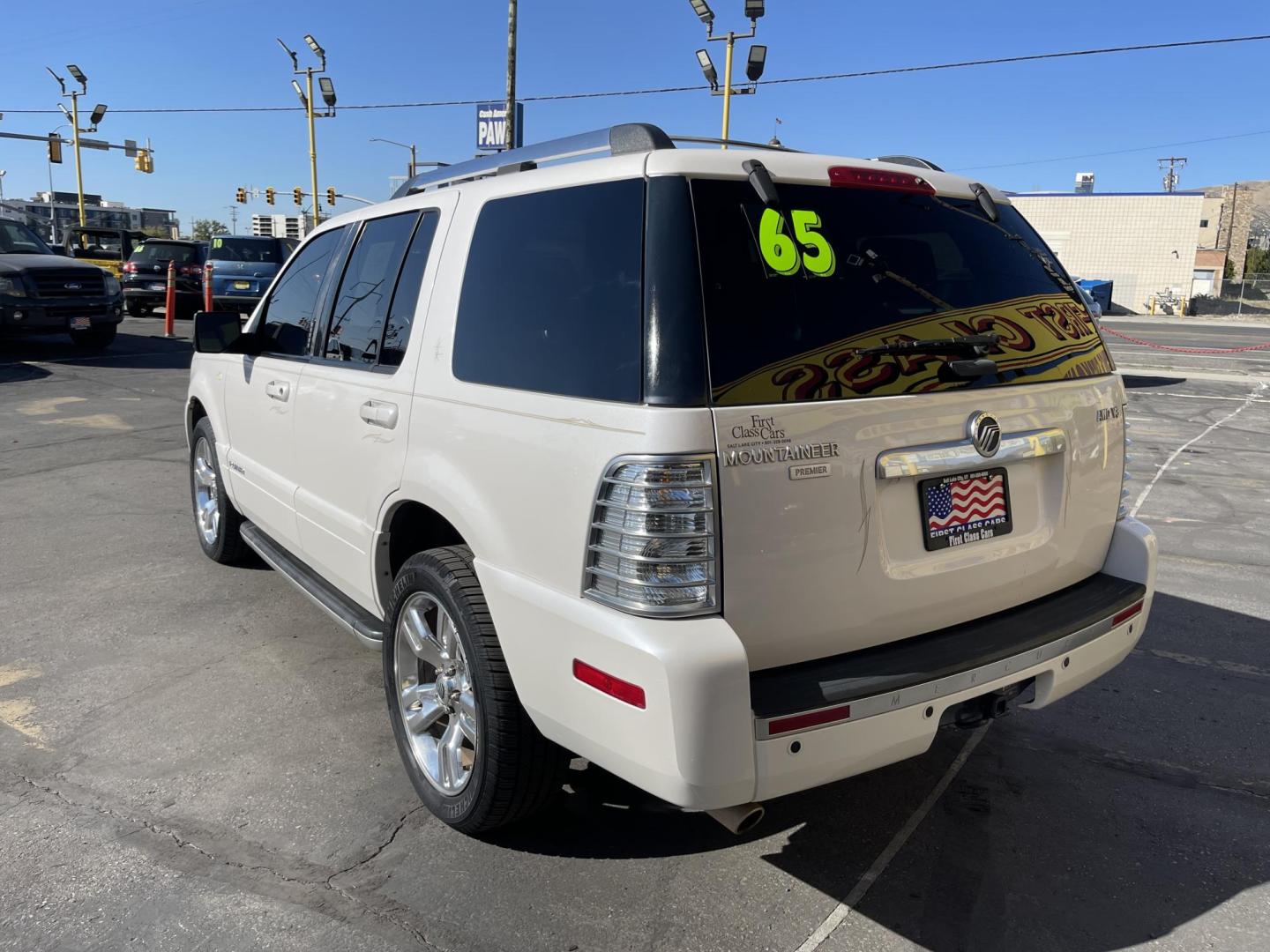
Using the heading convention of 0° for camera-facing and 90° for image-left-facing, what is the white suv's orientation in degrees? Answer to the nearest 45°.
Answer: approximately 135°

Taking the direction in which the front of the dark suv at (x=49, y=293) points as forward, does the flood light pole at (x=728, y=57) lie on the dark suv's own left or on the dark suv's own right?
on the dark suv's own left

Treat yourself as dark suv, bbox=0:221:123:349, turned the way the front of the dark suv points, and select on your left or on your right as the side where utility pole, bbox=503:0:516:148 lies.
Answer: on your left

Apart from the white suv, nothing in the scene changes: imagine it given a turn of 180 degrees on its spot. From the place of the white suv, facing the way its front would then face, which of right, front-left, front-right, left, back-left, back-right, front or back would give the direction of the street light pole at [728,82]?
back-left

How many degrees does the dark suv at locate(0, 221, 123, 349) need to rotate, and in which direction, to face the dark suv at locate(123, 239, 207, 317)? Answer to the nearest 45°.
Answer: approximately 135° to its left

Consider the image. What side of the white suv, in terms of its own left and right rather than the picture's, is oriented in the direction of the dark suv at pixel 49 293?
front

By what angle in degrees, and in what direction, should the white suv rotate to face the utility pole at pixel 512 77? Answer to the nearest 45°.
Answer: approximately 45° to its right

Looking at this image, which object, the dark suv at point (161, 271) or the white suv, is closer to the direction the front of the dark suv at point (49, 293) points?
the white suv

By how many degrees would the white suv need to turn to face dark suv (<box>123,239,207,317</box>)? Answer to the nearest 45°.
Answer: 0° — it already faces it

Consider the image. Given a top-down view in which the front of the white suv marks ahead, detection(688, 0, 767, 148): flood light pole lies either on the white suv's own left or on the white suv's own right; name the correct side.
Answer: on the white suv's own right

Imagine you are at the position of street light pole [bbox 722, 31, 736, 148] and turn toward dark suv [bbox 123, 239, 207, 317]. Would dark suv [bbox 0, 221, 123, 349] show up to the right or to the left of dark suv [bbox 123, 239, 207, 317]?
left
